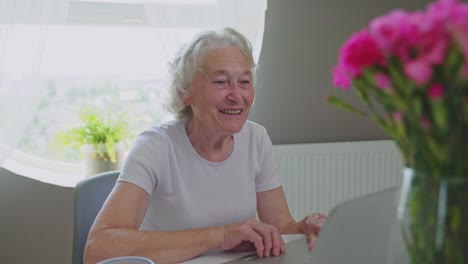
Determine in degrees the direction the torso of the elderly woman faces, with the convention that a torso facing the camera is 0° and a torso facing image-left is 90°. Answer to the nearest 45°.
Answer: approximately 315°

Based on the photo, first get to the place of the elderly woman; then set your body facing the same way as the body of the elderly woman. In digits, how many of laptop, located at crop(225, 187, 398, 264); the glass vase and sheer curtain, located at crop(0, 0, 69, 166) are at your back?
1

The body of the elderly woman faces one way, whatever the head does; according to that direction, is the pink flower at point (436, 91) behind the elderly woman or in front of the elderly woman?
in front

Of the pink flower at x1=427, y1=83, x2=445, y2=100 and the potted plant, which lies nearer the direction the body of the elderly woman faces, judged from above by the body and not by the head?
the pink flower

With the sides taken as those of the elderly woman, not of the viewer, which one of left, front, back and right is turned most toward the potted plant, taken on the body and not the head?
back

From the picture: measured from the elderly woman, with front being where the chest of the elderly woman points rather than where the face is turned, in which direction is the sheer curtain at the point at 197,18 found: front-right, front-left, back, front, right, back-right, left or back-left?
back-left

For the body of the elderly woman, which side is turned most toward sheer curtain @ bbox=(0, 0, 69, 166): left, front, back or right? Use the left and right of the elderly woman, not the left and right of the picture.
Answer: back

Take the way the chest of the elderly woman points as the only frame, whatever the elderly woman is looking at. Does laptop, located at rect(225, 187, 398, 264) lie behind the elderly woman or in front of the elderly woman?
in front

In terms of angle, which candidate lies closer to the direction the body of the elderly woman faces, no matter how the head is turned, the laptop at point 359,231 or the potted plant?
the laptop
